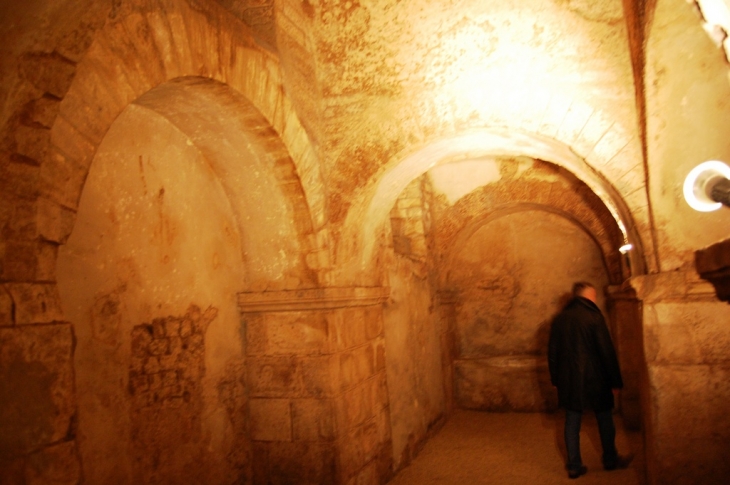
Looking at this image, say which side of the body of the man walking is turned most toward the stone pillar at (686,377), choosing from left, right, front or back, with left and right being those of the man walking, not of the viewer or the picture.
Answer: right

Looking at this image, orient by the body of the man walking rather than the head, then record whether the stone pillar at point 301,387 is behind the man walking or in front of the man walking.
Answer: behind

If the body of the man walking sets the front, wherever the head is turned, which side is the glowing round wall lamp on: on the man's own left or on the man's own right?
on the man's own right

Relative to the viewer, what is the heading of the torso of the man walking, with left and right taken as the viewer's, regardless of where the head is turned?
facing away from the viewer and to the right of the viewer
